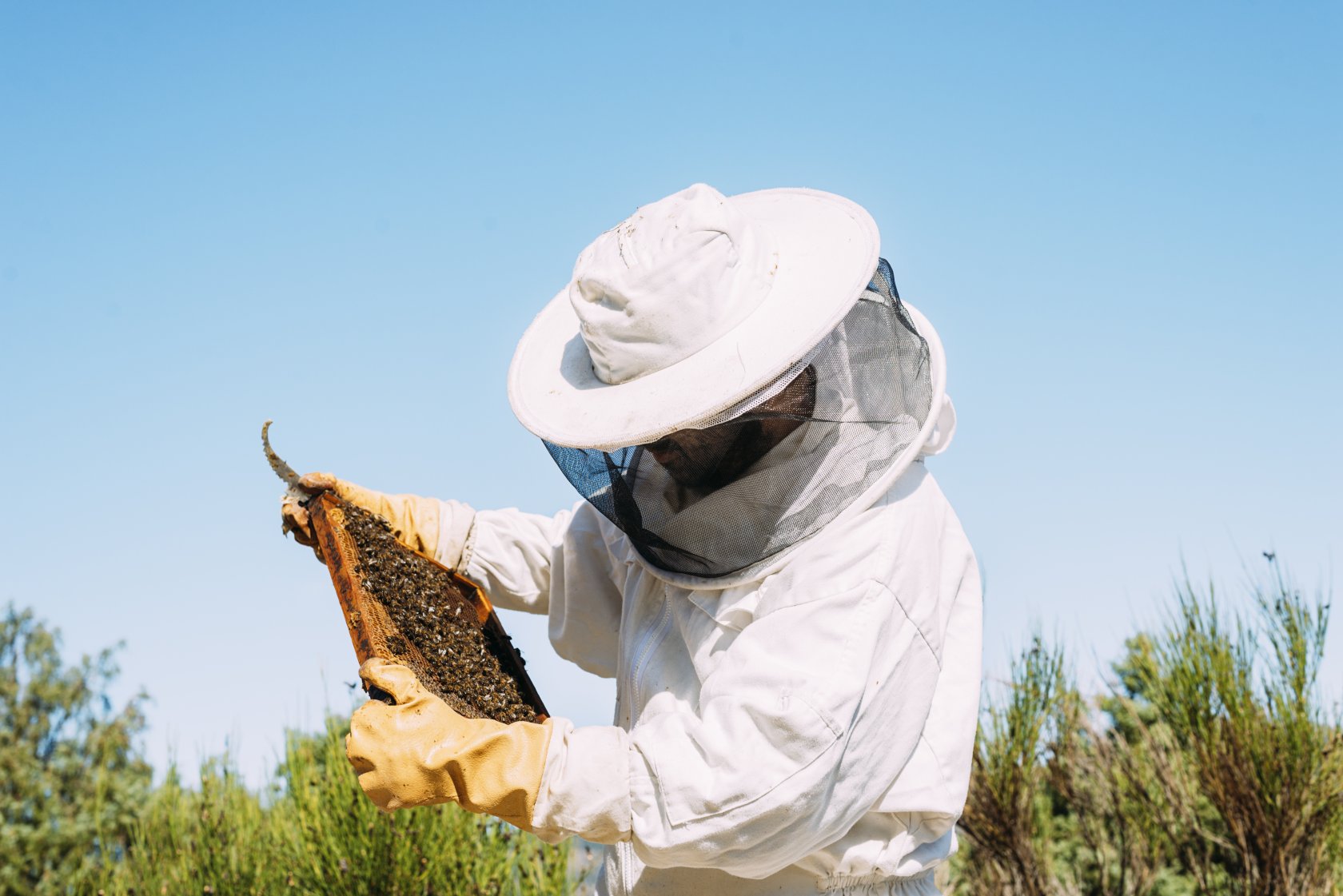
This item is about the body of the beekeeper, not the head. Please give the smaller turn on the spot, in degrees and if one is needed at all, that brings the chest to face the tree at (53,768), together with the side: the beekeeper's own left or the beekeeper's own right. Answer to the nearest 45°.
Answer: approximately 90° to the beekeeper's own right

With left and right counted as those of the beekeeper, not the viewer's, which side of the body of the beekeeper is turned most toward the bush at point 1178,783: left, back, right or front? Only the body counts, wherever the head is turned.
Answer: back

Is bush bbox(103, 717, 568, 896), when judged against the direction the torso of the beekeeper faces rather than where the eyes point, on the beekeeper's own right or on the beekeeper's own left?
on the beekeeper's own right

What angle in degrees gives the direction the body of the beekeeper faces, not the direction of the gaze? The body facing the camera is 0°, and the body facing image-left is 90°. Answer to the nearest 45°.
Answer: approximately 45°
